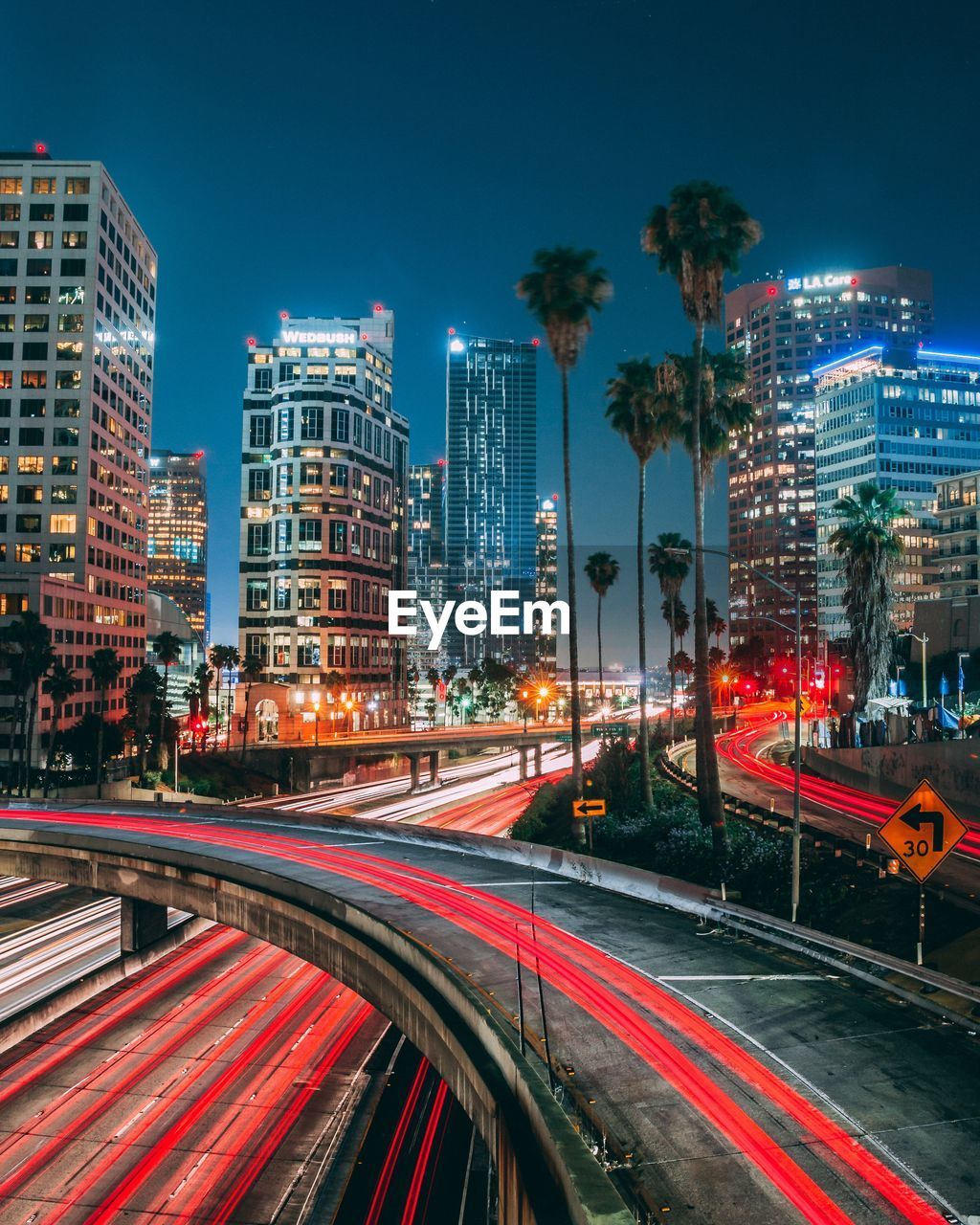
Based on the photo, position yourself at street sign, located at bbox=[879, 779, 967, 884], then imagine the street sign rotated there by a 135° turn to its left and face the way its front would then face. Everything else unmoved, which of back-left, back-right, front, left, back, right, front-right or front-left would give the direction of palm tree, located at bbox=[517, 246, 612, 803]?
left

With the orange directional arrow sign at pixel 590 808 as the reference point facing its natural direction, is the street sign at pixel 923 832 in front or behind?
in front

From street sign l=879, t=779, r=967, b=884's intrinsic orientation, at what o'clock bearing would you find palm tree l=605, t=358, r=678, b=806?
The palm tree is roughly at 5 o'clock from the street sign.

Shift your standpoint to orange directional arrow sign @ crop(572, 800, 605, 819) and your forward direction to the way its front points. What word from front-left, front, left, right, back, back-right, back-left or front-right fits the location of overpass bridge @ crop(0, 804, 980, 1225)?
front

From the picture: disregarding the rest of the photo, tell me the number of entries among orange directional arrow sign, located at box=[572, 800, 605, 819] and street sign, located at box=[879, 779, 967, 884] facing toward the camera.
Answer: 2

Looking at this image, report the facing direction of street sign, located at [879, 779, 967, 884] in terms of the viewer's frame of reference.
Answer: facing the viewer
